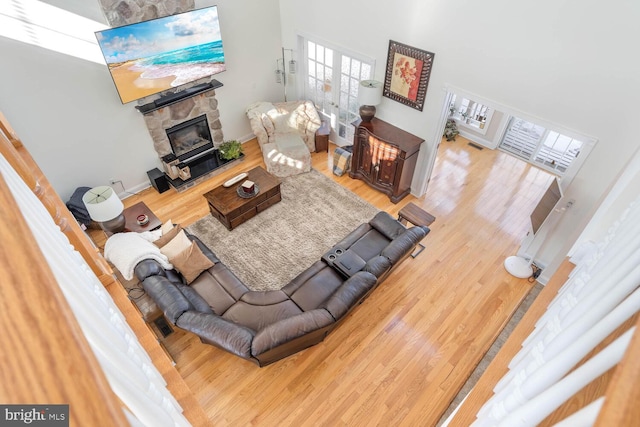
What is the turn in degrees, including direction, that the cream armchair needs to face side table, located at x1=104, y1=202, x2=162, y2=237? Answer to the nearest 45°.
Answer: approximately 45° to its right

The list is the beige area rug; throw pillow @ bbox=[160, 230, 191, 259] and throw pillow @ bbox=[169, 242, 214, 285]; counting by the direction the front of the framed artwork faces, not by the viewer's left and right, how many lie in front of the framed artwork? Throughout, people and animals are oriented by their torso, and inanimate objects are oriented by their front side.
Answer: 3

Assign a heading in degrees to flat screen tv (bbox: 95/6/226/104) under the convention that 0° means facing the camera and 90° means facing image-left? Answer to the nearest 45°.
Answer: approximately 315°

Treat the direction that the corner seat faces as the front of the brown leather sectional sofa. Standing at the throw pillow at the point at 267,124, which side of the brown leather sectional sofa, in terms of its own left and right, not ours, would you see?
front

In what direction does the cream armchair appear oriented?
toward the camera

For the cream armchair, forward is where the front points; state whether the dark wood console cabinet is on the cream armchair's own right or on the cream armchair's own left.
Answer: on the cream armchair's own left

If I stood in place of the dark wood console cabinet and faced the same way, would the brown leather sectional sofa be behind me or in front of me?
in front

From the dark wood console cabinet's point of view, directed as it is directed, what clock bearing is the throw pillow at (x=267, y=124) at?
The throw pillow is roughly at 2 o'clock from the dark wood console cabinet.

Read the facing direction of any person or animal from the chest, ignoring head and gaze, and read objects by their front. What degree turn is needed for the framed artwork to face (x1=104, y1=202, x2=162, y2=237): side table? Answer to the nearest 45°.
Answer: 0° — it already faces it

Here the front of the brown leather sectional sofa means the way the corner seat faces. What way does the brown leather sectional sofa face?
away from the camera

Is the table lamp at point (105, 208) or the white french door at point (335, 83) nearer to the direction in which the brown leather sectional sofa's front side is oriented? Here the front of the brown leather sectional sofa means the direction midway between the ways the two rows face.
the white french door

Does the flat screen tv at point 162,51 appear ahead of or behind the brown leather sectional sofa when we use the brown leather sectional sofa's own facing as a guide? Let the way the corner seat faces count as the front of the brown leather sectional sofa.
ahead

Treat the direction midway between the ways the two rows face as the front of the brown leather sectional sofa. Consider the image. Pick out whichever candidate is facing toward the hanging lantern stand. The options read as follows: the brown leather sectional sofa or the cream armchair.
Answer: the brown leather sectional sofa

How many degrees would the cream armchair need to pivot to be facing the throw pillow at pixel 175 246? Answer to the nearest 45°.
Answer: approximately 45° to its right

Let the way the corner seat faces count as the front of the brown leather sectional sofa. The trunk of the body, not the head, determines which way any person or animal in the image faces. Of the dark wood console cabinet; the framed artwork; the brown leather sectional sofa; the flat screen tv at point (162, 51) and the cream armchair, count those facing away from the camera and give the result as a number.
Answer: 1

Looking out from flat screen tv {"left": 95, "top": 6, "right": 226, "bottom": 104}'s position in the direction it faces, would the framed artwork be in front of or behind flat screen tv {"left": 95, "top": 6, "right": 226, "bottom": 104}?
in front

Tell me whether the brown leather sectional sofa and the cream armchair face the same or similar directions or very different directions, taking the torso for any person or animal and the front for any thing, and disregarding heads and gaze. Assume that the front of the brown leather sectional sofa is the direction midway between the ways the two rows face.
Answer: very different directions

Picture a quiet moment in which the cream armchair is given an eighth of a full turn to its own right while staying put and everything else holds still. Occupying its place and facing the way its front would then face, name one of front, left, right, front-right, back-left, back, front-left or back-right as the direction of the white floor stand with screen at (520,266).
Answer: left
